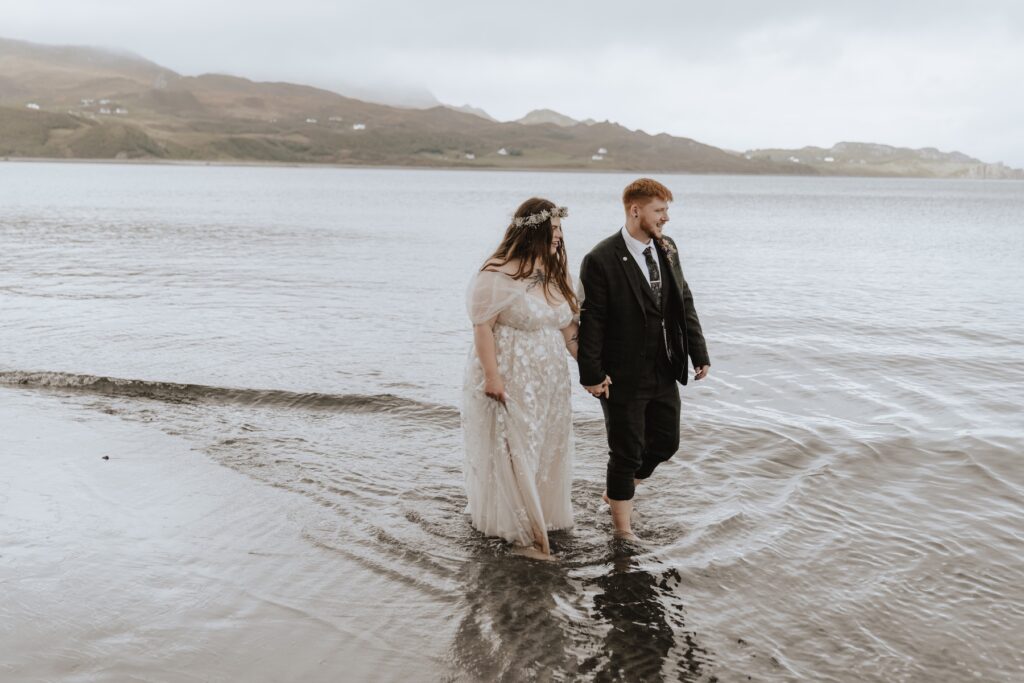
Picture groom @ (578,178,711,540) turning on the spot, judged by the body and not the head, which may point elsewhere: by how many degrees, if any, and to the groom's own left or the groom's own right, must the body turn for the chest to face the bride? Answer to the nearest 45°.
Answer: approximately 135° to the groom's own right

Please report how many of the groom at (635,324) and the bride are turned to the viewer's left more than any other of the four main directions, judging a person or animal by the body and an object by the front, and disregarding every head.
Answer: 0

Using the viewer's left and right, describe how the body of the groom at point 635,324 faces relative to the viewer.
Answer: facing the viewer and to the right of the viewer
